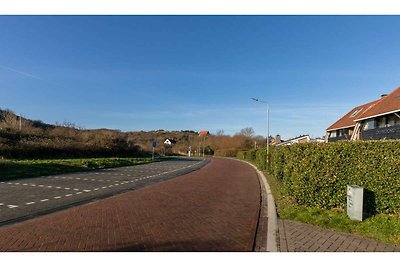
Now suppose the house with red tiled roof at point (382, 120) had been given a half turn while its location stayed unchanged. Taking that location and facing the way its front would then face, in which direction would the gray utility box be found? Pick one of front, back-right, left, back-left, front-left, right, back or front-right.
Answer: back-right
